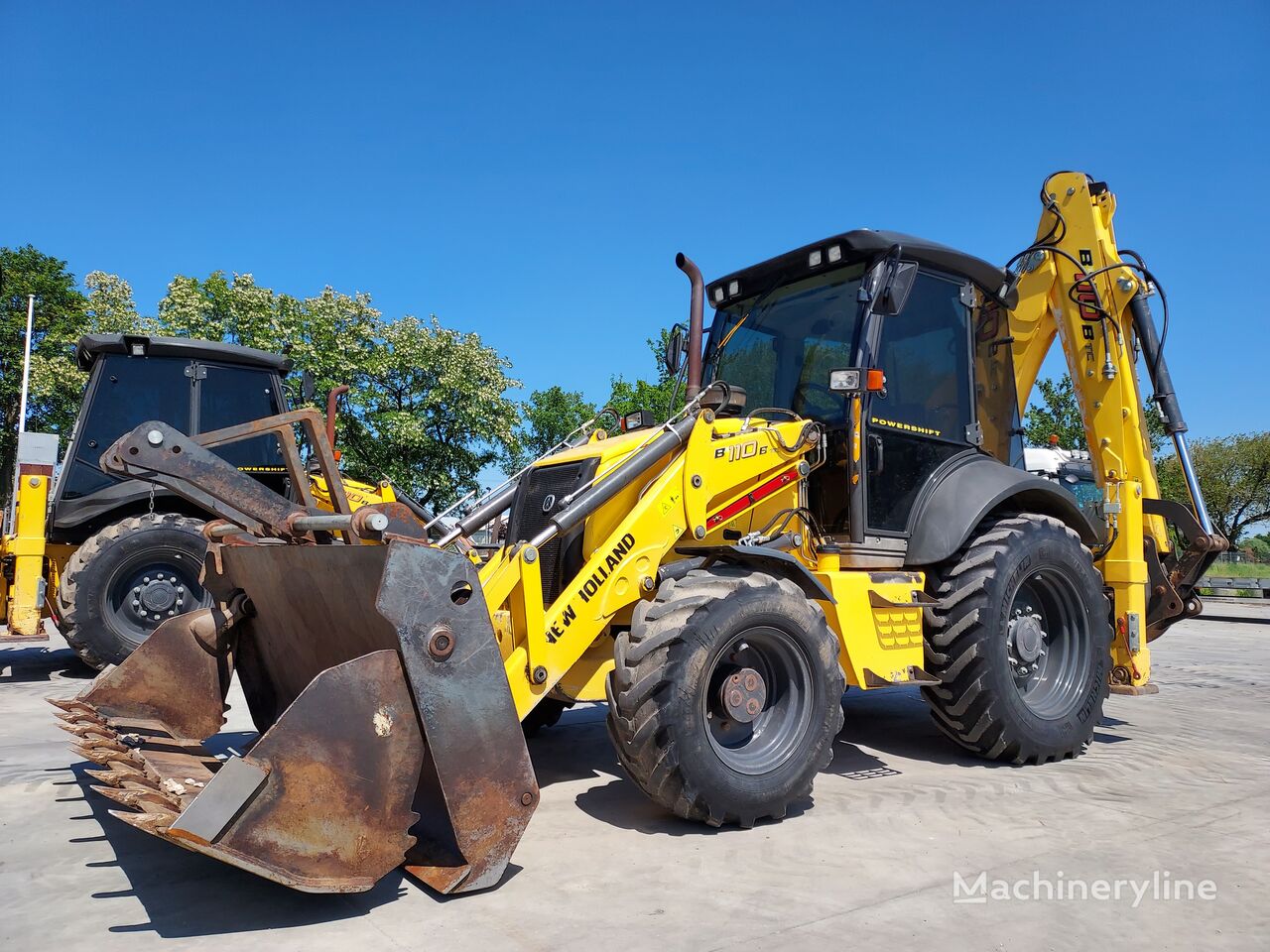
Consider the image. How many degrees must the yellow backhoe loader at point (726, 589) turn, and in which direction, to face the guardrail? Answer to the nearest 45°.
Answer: approximately 180°

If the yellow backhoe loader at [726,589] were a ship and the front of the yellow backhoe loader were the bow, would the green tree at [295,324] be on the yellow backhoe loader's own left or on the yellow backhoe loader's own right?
on the yellow backhoe loader's own right

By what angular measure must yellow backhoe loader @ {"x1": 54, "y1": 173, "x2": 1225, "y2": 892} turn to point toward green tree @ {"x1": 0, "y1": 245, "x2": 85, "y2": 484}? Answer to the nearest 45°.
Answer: approximately 90° to its right

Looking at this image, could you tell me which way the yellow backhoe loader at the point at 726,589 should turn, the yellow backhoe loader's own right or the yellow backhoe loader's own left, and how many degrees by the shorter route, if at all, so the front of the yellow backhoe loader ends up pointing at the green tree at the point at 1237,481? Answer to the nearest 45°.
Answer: approximately 180°

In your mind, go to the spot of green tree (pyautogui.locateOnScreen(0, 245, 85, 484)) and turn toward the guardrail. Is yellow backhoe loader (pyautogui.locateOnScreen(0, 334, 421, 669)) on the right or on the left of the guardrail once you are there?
right

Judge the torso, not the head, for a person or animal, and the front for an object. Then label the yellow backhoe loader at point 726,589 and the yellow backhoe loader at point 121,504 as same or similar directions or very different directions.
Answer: very different directions

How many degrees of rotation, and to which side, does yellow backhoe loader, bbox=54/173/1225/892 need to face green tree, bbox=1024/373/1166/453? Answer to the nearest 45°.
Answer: approximately 180°

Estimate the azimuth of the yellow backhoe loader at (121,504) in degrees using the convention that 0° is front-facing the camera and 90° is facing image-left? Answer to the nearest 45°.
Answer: approximately 225°
